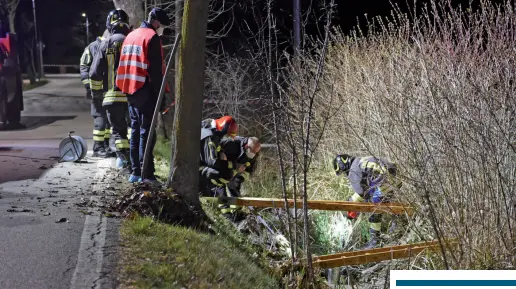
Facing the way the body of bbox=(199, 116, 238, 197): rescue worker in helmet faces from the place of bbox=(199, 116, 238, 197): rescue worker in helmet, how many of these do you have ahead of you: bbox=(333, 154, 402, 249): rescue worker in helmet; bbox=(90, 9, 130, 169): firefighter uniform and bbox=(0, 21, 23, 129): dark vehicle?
1

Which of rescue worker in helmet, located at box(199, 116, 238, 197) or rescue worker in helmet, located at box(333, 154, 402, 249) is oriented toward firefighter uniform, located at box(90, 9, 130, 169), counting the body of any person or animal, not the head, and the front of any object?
rescue worker in helmet, located at box(333, 154, 402, 249)

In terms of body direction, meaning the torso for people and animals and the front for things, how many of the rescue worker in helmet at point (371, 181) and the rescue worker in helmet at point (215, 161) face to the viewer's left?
1

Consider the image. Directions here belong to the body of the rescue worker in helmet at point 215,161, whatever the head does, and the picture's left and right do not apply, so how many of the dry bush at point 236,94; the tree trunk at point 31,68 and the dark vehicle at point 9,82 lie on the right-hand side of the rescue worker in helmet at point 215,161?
0

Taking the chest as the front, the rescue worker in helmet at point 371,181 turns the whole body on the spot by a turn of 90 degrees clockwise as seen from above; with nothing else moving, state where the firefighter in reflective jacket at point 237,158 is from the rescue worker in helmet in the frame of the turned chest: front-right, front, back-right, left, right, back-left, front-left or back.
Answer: left

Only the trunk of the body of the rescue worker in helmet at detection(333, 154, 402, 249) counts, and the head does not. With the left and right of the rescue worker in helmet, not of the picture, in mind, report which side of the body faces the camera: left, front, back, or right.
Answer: left

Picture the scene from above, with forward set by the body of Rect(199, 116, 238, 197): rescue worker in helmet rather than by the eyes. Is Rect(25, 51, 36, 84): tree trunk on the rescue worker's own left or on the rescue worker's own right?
on the rescue worker's own left

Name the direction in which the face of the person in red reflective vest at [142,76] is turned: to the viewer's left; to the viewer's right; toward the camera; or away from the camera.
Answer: to the viewer's right

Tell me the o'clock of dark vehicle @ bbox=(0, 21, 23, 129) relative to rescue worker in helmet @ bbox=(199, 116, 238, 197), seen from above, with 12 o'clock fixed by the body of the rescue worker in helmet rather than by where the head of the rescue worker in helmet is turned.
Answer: The dark vehicle is roughly at 8 o'clock from the rescue worker in helmet.

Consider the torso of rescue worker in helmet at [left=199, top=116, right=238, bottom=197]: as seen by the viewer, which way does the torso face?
to the viewer's right

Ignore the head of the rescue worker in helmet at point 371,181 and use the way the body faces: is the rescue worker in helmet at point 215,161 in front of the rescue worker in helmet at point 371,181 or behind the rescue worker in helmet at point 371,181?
in front

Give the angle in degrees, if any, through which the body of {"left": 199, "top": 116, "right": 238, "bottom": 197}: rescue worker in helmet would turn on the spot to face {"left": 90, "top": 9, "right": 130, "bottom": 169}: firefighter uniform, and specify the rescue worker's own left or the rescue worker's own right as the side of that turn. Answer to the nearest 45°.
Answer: approximately 135° to the rescue worker's own left

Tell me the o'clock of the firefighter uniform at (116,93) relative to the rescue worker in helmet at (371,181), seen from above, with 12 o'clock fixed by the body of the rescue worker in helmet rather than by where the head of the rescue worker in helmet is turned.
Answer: The firefighter uniform is roughly at 12 o'clock from the rescue worker in helmet.

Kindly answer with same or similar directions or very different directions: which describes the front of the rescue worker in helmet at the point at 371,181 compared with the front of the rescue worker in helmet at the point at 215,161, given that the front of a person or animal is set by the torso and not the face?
very different directions

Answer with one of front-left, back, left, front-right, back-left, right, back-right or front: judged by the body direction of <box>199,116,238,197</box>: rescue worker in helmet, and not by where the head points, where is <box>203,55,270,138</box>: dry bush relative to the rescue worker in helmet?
left
